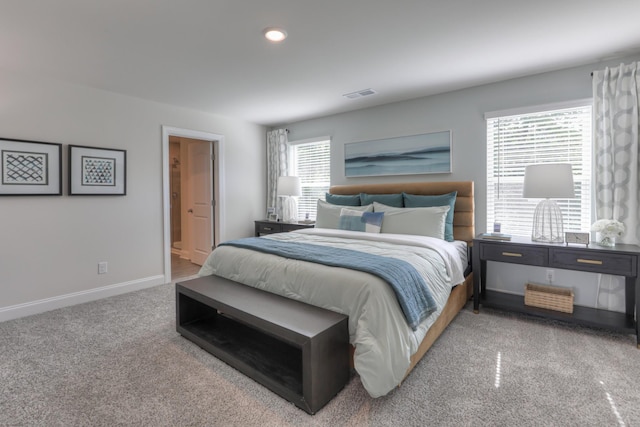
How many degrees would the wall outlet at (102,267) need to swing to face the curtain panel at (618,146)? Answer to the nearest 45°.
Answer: approximately 45° to its left

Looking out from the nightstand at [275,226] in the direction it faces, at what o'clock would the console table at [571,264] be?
The console table is roughly at 9 o'clock from the nightstand.

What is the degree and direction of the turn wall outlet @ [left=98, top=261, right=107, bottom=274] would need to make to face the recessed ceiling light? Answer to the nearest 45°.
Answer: approximately 45° to its left

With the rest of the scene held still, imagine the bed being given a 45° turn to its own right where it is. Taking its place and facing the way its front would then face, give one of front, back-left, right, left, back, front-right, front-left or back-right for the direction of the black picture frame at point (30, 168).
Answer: front

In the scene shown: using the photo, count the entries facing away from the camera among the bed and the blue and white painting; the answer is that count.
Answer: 0

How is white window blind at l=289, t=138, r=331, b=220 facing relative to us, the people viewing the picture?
facing the viewer and to the left of the viewer

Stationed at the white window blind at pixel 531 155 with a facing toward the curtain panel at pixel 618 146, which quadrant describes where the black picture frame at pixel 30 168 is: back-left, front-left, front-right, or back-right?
back-right

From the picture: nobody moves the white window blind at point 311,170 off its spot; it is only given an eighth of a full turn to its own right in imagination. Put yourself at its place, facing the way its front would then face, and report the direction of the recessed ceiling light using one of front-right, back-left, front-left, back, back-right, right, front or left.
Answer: left

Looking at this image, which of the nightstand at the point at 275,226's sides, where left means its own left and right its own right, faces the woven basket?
left

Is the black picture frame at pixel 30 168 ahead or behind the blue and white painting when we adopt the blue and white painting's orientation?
ahead

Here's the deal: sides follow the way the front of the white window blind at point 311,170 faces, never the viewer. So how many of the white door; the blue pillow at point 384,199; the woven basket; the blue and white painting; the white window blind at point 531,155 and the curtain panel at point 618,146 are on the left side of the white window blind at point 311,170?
5

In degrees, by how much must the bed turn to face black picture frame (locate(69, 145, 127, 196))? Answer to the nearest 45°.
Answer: approximately 45° to its right
